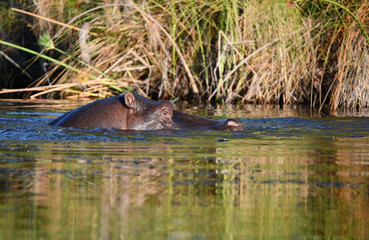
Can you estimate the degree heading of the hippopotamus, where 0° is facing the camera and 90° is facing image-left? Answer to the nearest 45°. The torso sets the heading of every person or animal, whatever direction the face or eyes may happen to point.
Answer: approximately 270°
